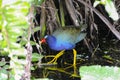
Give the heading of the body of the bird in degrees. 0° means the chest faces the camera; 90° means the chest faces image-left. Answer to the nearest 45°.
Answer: approximately 90°

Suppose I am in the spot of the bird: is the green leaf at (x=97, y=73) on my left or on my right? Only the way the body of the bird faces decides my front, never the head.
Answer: on my left
